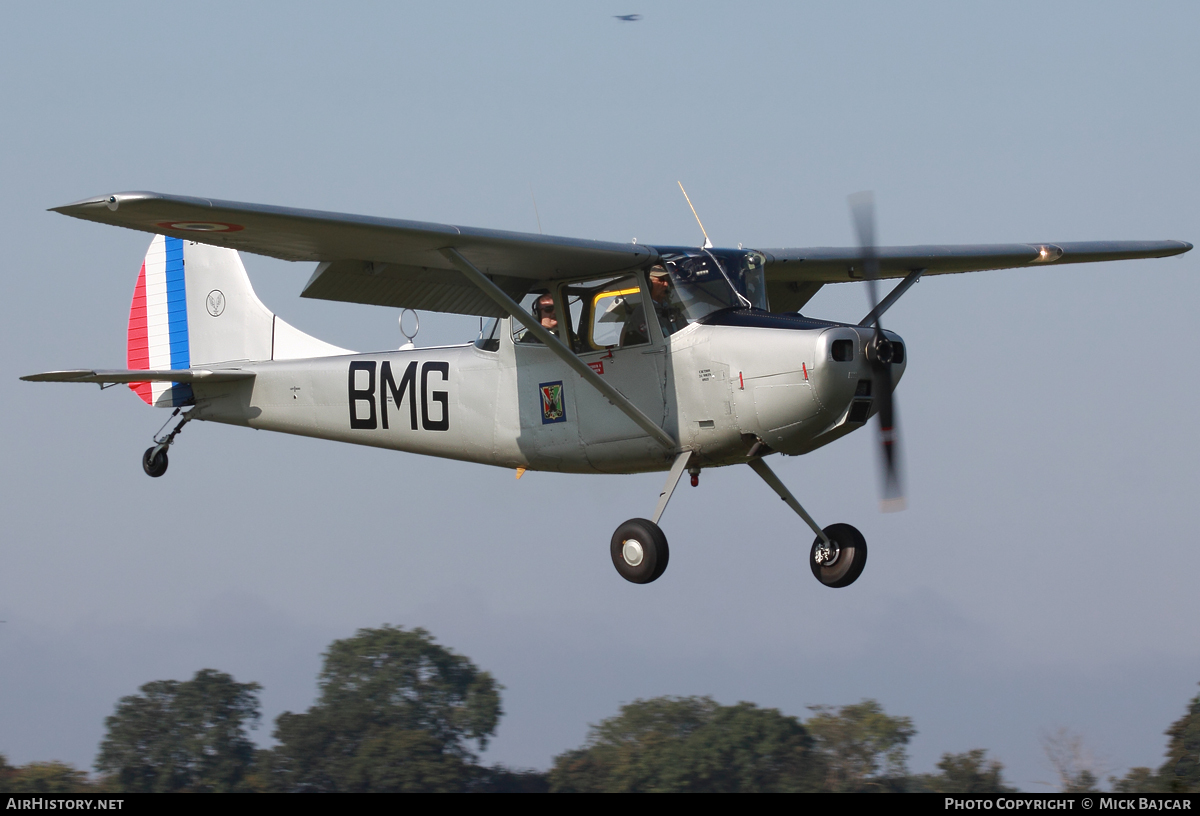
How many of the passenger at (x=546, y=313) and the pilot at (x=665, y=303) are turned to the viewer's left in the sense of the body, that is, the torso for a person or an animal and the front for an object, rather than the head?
0

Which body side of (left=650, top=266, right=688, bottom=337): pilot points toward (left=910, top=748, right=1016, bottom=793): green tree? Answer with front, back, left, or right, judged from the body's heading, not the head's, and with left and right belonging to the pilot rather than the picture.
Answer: left

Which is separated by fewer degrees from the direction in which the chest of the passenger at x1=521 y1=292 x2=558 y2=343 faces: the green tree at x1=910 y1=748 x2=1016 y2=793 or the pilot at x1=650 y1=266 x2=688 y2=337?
the pilot

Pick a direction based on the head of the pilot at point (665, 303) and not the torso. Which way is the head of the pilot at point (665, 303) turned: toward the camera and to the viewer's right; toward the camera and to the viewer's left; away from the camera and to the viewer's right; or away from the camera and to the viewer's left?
toward the camera and to the viewer's right

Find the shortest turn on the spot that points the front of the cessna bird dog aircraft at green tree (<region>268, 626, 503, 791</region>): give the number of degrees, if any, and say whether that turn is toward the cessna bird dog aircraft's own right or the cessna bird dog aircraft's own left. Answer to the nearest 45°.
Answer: approximately 135° to the cessna bird dog aircraft's own left

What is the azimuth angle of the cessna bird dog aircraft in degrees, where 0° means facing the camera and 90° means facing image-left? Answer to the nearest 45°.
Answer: approximately 315°

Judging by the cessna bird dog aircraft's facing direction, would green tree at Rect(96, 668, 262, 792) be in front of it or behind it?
behind

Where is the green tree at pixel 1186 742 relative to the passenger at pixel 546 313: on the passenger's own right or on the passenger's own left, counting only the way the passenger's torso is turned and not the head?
on the passenger's own left

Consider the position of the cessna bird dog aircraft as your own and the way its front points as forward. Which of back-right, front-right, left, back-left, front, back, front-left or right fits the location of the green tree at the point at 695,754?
back-left
